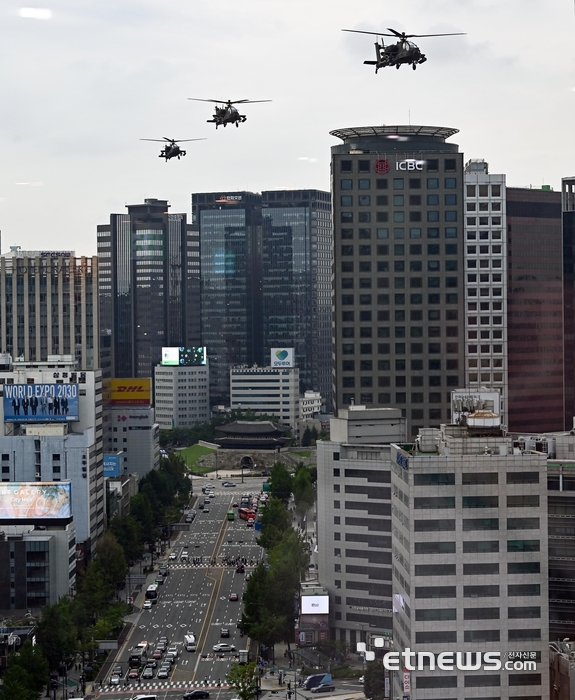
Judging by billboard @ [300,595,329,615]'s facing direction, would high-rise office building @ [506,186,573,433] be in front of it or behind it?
behind

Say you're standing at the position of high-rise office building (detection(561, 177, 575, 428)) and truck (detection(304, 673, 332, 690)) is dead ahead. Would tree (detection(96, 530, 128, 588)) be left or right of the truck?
right

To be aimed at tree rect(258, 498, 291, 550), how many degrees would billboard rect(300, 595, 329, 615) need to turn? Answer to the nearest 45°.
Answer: approximately 180°

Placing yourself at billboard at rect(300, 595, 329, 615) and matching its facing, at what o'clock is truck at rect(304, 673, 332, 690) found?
The truck is roughly at 12 o'clock from the billboard.

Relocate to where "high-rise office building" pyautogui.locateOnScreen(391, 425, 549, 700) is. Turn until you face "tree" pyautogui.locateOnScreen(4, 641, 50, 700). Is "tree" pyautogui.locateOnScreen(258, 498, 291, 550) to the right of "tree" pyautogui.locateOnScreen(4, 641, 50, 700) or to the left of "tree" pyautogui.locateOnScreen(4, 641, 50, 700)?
right

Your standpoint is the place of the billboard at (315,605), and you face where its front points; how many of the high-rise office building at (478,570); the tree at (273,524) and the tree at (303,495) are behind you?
2

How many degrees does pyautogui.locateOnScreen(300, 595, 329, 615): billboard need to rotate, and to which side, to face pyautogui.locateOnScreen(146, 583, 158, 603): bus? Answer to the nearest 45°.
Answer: approximately 135° to its right

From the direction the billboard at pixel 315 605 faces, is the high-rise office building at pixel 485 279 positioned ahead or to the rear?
to the rear

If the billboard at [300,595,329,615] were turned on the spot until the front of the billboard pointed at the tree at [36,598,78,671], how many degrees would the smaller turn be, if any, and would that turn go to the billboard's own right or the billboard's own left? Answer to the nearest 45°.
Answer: approximately 90° to the billboard's own right

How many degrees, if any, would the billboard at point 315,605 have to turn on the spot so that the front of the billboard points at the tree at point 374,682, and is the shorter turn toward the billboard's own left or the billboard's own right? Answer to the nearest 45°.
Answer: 0° — it already faces it

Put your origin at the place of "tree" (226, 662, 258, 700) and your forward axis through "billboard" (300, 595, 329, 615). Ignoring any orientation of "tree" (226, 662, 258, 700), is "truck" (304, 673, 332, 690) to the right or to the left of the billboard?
right

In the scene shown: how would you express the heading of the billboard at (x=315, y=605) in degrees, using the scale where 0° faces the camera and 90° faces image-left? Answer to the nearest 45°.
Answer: approximately 0°
